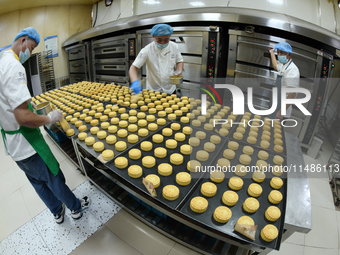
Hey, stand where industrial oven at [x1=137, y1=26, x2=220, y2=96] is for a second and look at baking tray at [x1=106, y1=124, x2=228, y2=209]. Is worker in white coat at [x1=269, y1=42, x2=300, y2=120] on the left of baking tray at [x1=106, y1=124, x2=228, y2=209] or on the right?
left

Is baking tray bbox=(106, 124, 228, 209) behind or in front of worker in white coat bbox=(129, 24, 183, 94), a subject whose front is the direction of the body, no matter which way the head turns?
in front

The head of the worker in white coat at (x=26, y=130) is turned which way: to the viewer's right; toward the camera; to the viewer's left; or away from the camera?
to the viewer's right

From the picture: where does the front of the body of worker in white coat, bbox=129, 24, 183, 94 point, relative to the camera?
toward the camera

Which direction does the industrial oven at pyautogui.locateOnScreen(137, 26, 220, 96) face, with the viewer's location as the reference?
facing the viewer

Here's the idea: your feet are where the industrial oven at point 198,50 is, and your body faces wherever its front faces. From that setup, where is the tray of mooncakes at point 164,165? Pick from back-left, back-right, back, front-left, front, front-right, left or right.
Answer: front

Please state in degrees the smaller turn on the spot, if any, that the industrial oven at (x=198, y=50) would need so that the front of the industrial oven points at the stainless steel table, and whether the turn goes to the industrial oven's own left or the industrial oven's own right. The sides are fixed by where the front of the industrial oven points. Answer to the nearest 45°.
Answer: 0° — it already faces it

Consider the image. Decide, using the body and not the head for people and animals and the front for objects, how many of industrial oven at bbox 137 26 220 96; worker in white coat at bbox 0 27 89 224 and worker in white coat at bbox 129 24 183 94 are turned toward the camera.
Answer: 2

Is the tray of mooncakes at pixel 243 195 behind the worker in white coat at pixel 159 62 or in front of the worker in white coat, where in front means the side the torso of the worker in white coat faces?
in front

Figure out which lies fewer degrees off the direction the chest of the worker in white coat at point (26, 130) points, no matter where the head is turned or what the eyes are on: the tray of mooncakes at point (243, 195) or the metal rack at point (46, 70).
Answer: the tray of mooncakes

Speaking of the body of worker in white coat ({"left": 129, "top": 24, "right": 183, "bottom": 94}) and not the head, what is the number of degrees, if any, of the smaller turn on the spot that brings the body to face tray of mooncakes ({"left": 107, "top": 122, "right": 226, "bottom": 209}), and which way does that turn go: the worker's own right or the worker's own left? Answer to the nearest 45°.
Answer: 0° — they already face it

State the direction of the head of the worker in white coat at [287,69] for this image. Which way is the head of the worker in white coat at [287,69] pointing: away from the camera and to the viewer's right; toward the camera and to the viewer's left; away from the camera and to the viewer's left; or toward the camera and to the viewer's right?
toward the camera and to the viewer's left

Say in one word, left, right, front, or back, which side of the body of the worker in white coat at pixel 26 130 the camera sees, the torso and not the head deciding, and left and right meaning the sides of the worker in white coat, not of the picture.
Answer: right

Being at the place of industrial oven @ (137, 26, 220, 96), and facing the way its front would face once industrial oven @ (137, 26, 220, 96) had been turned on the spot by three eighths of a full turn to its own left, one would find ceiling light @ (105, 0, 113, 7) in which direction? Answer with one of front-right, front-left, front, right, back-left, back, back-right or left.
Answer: left
